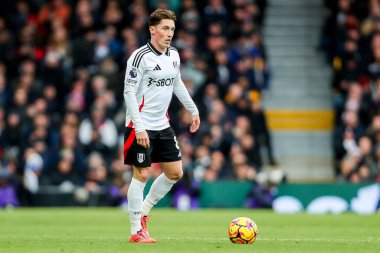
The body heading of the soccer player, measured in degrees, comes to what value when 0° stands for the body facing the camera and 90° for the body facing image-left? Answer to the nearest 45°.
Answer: approximately 315°
